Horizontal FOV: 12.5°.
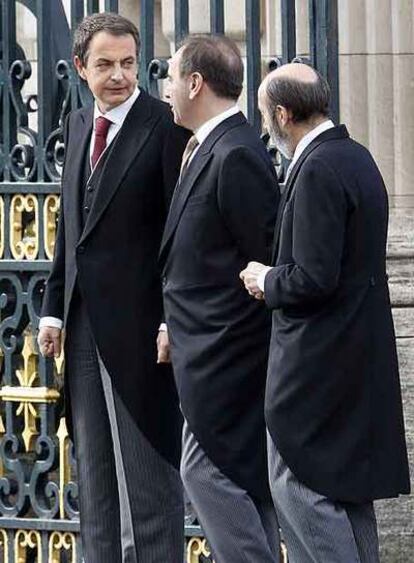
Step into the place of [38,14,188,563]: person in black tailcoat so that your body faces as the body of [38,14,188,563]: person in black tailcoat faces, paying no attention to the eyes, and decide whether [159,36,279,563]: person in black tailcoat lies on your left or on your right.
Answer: on your left

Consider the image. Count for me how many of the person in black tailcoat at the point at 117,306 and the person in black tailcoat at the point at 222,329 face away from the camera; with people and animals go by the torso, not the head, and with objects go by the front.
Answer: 0

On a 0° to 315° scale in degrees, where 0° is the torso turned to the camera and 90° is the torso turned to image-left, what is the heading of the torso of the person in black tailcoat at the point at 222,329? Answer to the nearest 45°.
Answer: approximately 90°

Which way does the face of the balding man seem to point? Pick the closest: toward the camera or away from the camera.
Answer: away from the camera

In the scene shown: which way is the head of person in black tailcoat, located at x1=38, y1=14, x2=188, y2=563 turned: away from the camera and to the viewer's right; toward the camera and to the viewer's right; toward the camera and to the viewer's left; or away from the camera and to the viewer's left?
toward the camera and to the viewer's right

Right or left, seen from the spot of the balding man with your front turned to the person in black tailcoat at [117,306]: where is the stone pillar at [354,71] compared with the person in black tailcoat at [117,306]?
right

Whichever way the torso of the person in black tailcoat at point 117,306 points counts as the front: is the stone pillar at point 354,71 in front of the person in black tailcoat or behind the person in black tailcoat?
behind

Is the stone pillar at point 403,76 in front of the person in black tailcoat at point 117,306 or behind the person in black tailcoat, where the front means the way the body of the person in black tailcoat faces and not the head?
behind

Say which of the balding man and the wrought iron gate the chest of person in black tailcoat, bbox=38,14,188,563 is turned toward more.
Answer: the balding man

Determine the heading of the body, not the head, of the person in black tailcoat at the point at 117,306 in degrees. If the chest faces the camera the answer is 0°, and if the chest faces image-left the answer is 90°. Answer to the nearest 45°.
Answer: approximately 45°

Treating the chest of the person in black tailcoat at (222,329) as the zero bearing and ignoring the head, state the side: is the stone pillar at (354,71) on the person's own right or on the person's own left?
on the person's own right

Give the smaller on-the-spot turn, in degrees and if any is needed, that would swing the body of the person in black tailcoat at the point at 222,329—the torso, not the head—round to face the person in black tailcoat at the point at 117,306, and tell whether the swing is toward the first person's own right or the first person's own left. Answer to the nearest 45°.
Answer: approximately 45° to the first person's own right

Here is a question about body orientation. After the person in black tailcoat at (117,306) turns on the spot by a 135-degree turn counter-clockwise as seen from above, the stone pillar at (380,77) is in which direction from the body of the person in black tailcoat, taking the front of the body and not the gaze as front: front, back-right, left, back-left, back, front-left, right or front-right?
front-left
